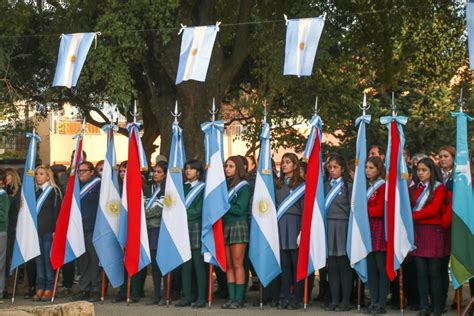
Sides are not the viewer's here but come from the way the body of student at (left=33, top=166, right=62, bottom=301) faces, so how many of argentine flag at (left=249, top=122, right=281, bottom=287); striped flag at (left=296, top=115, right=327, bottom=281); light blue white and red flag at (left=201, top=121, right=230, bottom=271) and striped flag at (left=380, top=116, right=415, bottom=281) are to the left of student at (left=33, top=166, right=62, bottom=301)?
4

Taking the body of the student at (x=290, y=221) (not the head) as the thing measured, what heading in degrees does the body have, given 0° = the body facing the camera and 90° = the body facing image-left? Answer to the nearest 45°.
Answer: approximately 45°

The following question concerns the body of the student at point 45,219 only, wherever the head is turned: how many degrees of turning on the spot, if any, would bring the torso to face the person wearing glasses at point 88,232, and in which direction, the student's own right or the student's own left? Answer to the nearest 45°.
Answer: approximately 135° to the student's own left

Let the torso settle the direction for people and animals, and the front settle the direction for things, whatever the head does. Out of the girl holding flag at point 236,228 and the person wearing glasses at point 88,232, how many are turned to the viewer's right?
0

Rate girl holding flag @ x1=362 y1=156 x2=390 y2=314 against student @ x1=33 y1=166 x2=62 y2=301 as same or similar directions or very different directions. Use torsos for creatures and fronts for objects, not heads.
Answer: same or similar directions

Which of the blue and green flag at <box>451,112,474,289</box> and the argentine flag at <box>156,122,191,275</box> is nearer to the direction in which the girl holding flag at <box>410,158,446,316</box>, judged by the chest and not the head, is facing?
the argentine flag

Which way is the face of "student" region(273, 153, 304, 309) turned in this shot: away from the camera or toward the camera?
toward the camera

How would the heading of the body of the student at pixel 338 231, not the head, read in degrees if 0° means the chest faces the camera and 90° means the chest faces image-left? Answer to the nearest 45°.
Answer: approximately 45°

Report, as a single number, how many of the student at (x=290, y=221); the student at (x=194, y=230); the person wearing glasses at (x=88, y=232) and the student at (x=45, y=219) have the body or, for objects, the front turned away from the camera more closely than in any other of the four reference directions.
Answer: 0

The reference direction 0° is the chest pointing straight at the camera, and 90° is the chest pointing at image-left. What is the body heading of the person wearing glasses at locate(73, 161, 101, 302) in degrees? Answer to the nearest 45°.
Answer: approximately 45°

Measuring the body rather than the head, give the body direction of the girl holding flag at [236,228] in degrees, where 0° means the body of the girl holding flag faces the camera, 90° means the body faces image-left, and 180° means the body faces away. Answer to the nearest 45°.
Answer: approximately 45°

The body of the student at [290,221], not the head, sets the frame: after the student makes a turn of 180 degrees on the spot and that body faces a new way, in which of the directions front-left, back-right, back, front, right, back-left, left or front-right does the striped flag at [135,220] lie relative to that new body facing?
back-left

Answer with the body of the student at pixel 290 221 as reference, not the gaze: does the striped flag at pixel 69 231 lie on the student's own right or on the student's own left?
on the student's own right
